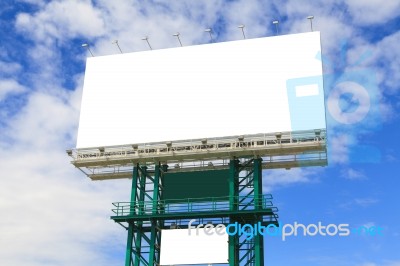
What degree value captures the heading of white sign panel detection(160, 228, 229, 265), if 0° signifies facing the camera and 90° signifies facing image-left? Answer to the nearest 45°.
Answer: approximately 0°
